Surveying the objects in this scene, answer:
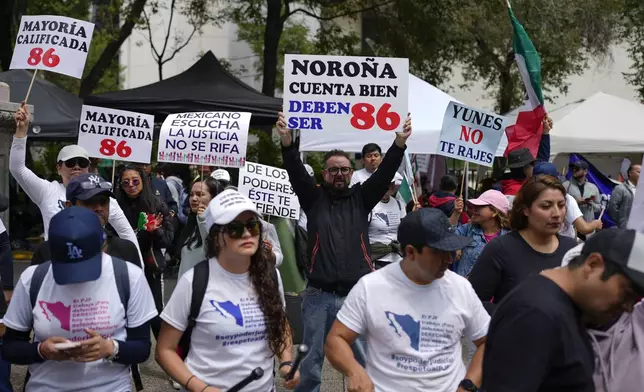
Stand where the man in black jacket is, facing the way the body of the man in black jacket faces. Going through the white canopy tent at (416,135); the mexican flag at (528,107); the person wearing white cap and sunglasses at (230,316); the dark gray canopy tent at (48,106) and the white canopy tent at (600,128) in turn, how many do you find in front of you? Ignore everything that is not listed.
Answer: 1

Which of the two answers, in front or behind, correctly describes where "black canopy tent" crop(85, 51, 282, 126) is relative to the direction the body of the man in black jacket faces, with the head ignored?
behind

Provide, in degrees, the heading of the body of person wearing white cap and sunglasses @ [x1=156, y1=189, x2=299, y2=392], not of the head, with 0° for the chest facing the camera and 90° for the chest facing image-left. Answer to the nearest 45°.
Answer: approximately 315°

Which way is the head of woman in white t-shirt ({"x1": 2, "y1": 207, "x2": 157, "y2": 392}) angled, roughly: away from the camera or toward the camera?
toward the camera

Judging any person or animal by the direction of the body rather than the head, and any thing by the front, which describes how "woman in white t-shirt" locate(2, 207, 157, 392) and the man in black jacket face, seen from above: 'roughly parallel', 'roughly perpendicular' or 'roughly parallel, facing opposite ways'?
roughly parallel

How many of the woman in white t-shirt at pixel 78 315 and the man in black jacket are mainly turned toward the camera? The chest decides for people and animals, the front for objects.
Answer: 2

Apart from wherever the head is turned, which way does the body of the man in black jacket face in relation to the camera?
toward the camera

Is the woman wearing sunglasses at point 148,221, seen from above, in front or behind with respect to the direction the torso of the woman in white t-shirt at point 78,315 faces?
behind

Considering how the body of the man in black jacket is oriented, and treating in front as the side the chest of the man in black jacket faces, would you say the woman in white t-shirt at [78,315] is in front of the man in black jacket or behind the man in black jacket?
in front

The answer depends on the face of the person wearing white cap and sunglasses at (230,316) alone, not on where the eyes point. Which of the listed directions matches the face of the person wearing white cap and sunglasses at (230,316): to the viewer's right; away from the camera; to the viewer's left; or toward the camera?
toward the camera

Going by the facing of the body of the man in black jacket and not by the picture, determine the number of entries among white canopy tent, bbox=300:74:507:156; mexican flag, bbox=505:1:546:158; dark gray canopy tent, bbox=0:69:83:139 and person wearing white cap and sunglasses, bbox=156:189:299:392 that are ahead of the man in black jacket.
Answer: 1

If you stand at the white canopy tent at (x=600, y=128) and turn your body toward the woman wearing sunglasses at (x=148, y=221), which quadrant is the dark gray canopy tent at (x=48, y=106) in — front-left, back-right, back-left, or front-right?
front-right

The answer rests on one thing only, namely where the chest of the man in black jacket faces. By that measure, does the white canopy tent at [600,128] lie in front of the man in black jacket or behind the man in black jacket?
behind

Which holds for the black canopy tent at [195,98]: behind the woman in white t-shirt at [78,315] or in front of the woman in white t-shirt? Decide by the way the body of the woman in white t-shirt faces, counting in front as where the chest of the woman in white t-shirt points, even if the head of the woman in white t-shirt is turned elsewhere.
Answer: behind

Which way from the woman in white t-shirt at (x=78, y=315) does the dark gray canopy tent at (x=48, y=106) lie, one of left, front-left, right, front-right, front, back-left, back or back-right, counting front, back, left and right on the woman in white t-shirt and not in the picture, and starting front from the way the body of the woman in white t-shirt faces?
back

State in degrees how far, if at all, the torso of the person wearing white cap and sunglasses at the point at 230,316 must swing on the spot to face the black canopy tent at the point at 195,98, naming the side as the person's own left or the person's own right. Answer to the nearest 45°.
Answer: approximately 135° to the person's own left

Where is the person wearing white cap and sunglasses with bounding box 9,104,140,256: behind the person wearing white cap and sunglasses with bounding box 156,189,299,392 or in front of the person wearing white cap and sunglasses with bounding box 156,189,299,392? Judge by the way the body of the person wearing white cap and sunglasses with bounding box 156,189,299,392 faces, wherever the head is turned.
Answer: behind

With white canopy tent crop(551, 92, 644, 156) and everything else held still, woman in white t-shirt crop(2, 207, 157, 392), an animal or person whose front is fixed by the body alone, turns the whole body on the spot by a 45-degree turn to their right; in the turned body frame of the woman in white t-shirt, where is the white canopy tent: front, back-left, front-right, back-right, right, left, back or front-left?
back

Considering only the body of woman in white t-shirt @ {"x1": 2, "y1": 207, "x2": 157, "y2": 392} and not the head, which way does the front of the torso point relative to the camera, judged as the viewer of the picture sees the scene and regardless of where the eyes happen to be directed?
toward the camera
